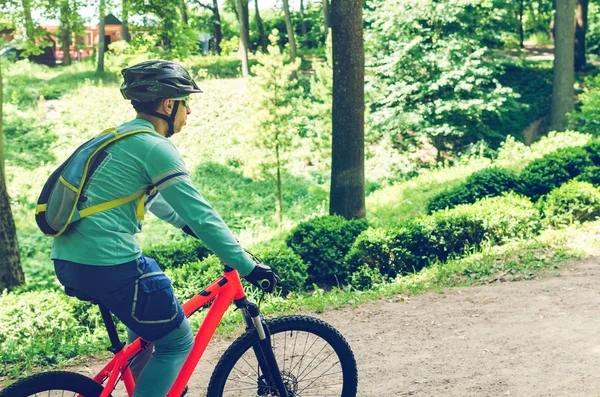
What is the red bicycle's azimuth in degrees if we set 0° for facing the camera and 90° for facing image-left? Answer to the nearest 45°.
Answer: approximately 270°

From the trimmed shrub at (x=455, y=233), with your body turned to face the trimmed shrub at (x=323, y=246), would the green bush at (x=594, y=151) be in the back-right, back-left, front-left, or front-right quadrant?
back-right

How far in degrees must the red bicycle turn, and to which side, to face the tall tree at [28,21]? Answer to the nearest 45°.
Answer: approximately 90° to its left

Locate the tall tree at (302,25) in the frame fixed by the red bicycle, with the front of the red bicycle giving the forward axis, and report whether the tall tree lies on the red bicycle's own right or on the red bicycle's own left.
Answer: on the red bicycle's own left

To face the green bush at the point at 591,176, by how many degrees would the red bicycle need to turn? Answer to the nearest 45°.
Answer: approximately 45° to its left

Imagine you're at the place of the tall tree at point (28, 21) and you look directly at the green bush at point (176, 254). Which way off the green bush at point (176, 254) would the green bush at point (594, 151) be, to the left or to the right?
left

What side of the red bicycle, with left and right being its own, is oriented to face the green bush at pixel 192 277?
left

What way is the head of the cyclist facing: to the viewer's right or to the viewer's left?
to the viewer's right

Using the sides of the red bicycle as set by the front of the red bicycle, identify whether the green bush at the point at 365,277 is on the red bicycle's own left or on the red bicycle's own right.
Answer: on the red bicycle's own left

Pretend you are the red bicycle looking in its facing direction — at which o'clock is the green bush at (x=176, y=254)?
The green bush is roughly at 9 o'clock from the red bicycle.
